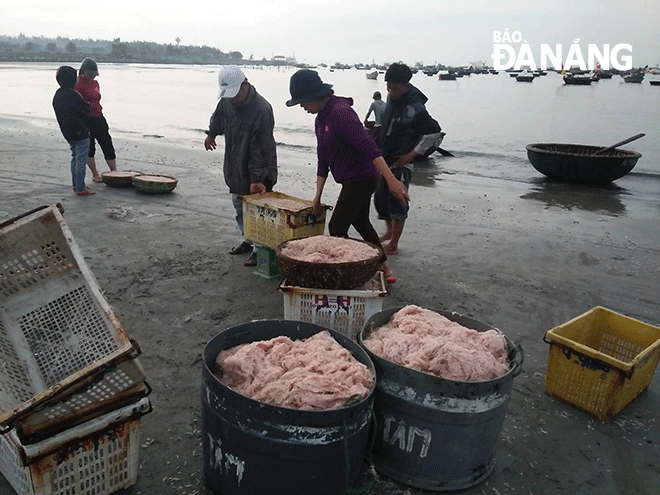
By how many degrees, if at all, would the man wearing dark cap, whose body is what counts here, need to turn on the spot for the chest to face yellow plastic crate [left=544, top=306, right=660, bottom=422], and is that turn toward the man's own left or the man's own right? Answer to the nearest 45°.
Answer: approximately 90° to the man's own left

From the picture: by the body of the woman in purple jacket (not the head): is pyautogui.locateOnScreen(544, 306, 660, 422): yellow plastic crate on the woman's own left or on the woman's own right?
on the woman's own left

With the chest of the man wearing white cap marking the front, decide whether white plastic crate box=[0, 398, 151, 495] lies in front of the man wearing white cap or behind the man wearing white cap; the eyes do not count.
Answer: in front

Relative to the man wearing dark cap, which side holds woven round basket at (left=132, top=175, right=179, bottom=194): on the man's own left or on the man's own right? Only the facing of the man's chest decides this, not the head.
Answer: on the man's own right

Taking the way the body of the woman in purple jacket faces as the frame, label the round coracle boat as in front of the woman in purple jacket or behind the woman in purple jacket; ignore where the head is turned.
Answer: behind

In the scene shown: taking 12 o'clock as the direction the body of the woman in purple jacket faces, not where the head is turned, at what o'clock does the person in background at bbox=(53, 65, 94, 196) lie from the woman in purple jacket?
The person in background is roughly at 3 o'clock from the woman in purple jacket.

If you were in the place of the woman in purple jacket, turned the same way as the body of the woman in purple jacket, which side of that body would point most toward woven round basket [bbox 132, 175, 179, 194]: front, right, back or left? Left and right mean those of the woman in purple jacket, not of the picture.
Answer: right

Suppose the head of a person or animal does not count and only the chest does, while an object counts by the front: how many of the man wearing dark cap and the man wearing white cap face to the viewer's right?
0

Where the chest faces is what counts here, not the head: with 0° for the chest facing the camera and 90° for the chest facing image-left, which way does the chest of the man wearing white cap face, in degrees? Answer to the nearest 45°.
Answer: approximately 45°

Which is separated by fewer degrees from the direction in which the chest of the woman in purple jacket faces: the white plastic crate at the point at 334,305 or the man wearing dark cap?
the white plastic crate

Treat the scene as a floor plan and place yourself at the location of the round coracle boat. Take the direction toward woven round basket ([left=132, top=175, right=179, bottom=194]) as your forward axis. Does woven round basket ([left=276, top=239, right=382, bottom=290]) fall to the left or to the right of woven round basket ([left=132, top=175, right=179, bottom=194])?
left

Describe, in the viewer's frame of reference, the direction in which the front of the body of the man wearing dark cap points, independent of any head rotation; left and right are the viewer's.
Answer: facing the viewer and to the left of the viewer

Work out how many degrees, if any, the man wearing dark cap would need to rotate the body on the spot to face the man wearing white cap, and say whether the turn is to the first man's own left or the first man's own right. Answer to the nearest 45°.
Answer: approximately 45° to the first man's own right
